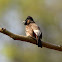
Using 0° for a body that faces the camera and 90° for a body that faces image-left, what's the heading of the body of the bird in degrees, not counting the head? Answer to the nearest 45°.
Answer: approximately 90°
